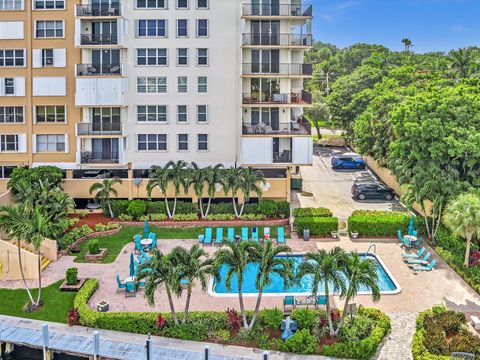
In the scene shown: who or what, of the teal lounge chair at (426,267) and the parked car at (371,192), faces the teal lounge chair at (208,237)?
the teal lounge chair at (426,267)

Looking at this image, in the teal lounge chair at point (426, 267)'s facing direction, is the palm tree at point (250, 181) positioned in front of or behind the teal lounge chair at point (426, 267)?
in front

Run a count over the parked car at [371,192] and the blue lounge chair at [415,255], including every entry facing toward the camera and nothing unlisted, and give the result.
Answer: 0

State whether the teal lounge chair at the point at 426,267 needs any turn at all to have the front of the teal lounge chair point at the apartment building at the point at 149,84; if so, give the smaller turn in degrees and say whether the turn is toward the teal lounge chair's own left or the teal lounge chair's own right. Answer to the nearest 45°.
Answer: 0° — it already faces it

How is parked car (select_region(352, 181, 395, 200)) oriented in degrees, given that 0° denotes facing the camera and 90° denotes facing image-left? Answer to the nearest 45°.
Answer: approximately 270°

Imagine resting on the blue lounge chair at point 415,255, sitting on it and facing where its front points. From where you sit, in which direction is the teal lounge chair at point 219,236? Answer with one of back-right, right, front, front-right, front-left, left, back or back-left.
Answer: front

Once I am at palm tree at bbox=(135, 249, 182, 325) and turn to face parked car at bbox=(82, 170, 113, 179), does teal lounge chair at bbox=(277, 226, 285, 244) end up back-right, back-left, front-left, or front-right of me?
front-right

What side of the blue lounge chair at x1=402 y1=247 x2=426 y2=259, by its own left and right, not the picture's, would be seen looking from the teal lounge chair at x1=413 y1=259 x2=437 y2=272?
left

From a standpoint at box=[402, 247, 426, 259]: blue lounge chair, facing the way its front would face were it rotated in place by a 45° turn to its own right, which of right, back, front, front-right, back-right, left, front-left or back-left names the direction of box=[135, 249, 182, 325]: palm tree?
left

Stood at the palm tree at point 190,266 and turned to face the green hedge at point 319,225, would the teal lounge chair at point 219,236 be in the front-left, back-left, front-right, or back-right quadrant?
front-left

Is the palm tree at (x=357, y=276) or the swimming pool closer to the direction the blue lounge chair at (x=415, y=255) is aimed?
the swimming pool

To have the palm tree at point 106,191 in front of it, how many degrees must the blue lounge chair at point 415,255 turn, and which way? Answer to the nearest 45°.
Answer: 0° — it already faces it

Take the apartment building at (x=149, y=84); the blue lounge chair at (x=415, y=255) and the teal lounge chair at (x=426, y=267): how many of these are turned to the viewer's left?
2

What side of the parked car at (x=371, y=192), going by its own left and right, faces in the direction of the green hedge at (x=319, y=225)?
right

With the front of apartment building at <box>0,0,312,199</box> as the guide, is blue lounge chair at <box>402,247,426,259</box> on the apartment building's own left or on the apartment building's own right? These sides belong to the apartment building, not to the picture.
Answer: on the apartment building's own left

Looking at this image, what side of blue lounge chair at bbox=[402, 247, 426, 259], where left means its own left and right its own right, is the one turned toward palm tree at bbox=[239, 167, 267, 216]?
front

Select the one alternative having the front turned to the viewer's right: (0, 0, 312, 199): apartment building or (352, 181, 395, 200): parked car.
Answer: the parked car
